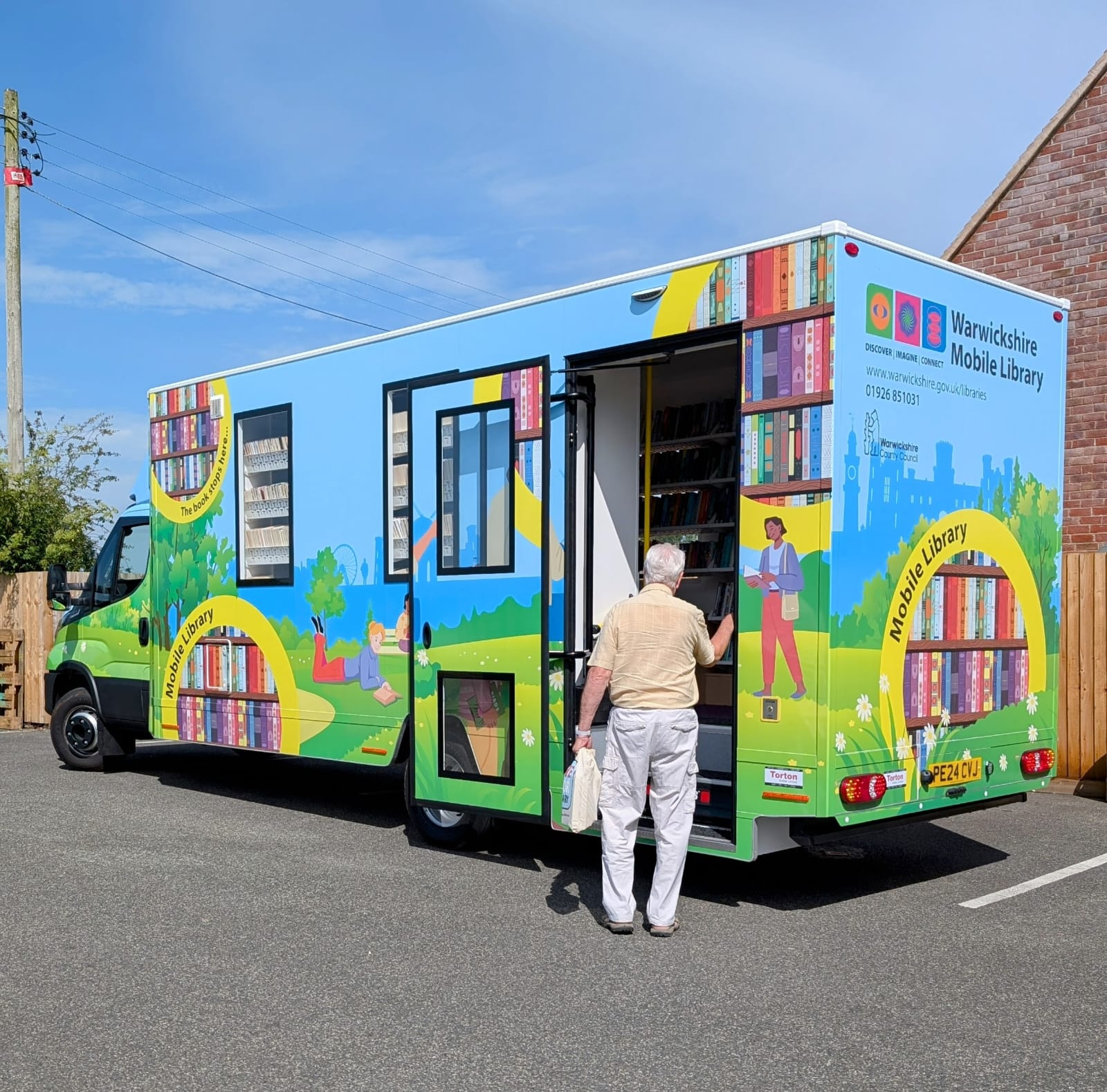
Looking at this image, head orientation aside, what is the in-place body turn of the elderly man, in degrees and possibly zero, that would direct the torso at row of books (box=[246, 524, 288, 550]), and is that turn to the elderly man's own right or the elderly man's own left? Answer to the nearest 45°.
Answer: approximately 45° to the elderly man's own left

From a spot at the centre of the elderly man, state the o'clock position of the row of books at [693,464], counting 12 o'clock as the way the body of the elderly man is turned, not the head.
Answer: The row of books is roughly at 12 o'clock from the elderly man.

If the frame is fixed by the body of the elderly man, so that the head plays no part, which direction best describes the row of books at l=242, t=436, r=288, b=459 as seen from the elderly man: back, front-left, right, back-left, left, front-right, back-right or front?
front-left

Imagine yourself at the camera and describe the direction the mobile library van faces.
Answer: facing away from the viewer and to the left of the viewer

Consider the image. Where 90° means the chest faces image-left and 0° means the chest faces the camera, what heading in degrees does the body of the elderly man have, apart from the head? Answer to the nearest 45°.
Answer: approximately 180°

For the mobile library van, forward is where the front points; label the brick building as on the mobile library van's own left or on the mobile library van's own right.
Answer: on the mobile library van's own right

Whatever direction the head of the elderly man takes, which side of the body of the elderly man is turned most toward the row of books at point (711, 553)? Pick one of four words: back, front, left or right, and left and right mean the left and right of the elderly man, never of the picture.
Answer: front

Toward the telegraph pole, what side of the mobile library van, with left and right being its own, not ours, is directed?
front
